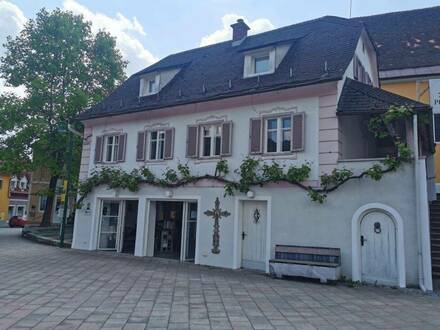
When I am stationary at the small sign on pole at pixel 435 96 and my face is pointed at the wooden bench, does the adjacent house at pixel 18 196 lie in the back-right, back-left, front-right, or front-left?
front-right

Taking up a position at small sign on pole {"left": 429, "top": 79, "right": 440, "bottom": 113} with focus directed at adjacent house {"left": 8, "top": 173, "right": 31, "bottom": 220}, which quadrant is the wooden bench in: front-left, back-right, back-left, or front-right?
front-left

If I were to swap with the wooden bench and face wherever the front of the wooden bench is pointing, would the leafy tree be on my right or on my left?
on my right

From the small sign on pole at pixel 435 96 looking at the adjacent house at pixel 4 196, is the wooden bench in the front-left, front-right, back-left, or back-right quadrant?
front-left

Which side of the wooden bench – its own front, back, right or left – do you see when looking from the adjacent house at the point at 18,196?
right

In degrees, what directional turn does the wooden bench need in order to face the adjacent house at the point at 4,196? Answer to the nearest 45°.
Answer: approximately 90° to its right

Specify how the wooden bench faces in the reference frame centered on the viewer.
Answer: facing the viewer and to the left of the viewer
